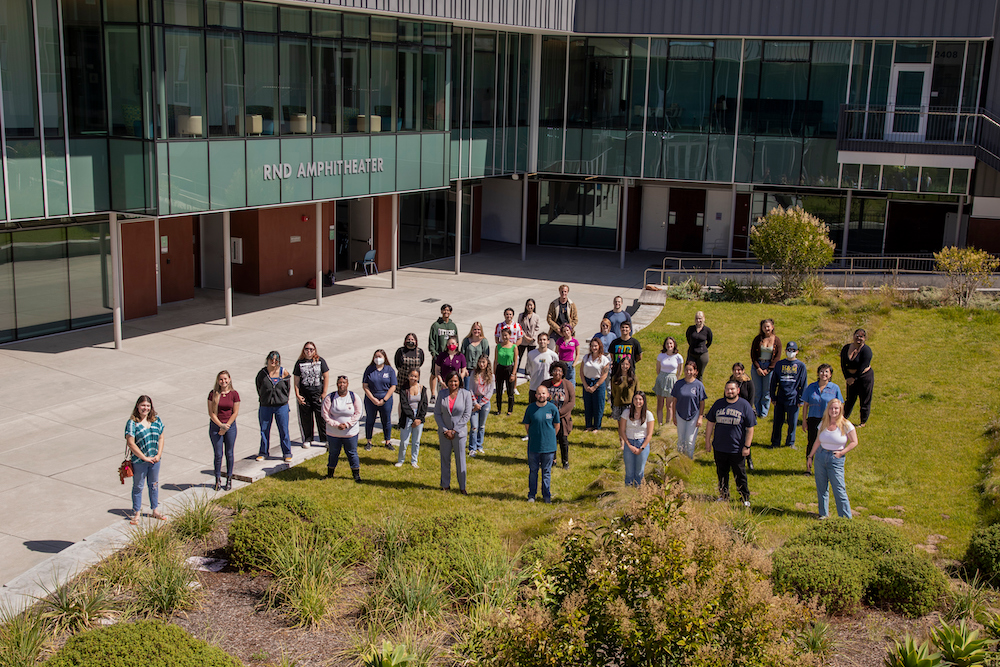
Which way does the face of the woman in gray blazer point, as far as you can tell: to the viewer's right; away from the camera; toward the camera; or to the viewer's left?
toward the camera

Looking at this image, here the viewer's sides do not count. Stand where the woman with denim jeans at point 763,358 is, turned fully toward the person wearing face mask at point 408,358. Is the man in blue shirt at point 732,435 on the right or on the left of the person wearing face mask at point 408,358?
left

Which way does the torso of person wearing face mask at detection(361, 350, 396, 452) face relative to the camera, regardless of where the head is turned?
toward the camera

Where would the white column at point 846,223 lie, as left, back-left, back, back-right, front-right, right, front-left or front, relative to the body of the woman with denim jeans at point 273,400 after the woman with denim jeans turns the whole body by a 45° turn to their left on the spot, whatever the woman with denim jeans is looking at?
left

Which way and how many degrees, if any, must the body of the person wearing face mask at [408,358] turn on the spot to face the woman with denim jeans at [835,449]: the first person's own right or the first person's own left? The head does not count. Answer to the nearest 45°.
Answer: approximately 45° to the first person's own left

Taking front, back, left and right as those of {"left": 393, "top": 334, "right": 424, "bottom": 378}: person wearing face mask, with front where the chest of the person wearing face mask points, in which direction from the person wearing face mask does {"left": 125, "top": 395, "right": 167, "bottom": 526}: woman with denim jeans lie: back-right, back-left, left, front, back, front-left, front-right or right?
front-right

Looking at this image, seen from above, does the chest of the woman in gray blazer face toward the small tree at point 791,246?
no

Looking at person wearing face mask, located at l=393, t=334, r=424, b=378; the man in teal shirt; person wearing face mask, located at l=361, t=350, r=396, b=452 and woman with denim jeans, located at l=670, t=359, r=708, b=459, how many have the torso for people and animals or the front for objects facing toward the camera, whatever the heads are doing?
4

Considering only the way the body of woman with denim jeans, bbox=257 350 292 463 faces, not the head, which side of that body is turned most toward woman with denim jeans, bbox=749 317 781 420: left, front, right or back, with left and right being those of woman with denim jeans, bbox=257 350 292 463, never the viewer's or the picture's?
left

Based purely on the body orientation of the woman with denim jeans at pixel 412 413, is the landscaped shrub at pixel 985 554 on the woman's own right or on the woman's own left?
on the woman's own left

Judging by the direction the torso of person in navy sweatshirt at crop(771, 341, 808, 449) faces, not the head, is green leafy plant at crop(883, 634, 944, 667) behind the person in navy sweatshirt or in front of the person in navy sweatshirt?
in front

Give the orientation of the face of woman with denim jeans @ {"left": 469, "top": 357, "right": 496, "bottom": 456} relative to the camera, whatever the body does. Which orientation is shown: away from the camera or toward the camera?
toward the camera

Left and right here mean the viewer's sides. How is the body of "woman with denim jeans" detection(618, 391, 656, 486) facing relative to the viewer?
facing the viewer

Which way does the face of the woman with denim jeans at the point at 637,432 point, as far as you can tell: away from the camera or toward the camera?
toward the camera

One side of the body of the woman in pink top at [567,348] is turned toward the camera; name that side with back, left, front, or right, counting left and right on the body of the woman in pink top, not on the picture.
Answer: front
